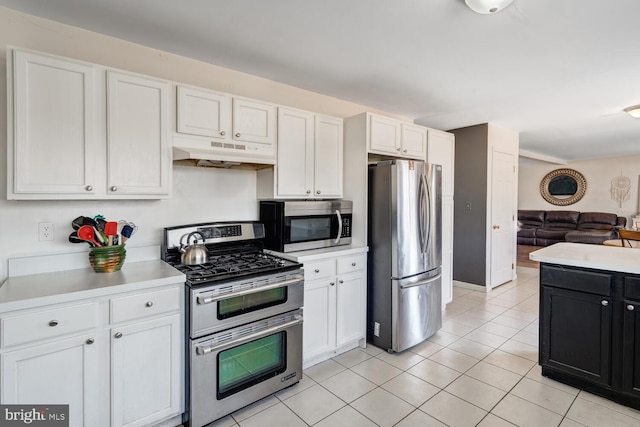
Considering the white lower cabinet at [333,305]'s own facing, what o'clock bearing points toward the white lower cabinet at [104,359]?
the white lower cabinet at [104,359] is roughly at 3 o'clock from the white lower cabinet at [333,305].

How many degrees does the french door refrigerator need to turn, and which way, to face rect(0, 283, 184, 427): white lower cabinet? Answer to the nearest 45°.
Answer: approximately 90° to its right

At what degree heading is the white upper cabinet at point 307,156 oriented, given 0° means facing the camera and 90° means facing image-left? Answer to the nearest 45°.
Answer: approximately 315°

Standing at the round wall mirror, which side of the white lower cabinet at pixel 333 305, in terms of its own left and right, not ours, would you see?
left

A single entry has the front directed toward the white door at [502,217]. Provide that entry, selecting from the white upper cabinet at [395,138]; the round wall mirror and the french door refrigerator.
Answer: the round wall mirror

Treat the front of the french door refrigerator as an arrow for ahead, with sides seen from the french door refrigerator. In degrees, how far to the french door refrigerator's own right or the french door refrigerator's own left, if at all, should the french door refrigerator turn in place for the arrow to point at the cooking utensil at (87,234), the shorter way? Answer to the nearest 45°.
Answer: approximately 90° to the french door refrigerator's own right

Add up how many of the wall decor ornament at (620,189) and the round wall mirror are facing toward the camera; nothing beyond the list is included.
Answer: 2

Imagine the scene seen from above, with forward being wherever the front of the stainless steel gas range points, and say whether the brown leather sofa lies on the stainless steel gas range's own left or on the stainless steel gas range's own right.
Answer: on the stainless steel gas range's own left

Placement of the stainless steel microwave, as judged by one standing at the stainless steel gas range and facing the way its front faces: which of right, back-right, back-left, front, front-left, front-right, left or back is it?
left

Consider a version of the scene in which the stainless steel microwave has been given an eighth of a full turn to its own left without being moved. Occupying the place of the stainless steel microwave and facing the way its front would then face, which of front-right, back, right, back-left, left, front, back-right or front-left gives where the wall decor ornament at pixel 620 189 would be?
front-left

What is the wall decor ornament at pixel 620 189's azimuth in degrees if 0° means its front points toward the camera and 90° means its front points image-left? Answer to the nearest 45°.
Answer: approximately 0°

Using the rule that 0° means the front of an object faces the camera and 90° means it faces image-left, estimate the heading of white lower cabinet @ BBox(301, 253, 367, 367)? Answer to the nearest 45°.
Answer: approximately 315°

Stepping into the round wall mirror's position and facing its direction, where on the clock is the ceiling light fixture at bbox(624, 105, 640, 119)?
The ceiling light fixture is roughly at 12 o'clock from the round wall mirror.

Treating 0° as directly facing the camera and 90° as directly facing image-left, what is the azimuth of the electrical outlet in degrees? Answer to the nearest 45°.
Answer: approximately 0°
